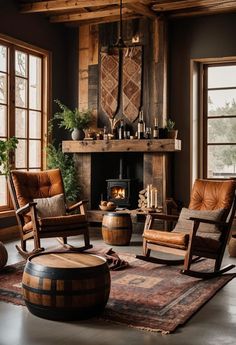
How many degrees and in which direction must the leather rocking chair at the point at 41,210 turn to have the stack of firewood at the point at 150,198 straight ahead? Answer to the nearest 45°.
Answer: approximately 90° to its left

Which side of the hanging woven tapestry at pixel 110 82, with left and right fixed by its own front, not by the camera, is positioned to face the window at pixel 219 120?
left

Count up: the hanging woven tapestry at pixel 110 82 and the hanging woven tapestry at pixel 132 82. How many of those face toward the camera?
2

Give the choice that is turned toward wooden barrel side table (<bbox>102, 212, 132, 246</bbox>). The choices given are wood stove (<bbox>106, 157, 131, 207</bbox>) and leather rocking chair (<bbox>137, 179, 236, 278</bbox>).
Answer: the wood stove

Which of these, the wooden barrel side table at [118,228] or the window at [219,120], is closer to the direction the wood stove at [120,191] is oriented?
the wooden barrel side table

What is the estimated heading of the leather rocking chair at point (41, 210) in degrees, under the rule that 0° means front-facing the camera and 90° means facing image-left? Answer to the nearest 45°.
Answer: approximately 315°

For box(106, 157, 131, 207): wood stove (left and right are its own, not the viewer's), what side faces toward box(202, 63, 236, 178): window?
left

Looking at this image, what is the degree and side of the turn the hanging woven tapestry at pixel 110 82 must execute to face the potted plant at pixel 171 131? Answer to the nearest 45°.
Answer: approximately 45° to its left
